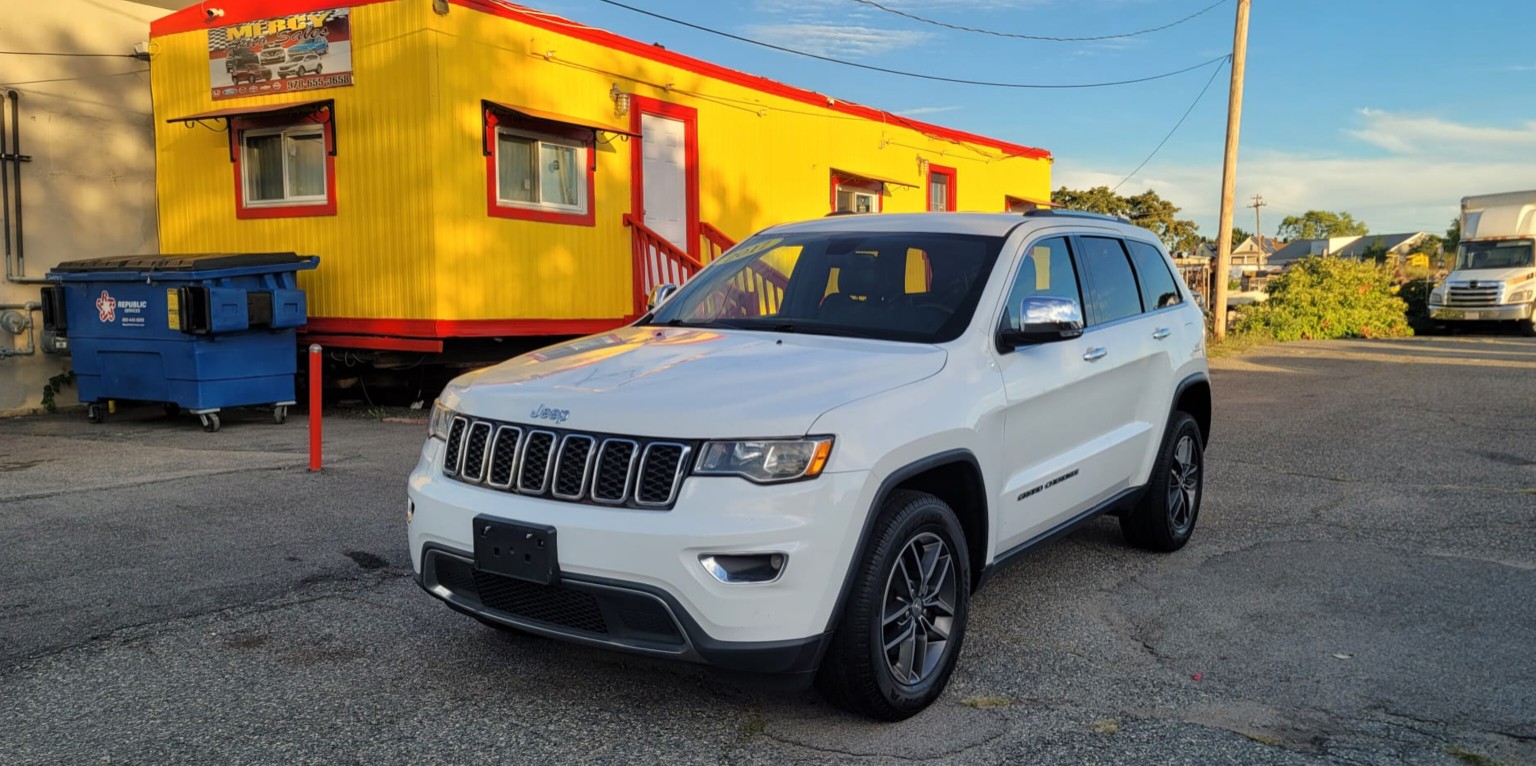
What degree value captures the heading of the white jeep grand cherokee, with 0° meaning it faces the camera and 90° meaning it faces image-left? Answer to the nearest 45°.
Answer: approximately 45°

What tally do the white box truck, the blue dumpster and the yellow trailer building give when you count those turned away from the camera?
0

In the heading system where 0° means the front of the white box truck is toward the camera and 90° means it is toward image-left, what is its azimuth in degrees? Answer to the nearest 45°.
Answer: approximately 45°

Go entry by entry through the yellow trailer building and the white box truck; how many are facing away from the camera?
0

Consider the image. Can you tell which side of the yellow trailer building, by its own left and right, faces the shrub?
left

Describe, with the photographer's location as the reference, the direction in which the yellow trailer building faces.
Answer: facing the viewer and to the right of the viewer

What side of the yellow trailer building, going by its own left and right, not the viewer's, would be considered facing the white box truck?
left

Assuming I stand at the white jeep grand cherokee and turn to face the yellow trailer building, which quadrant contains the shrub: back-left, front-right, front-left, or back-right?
front-right

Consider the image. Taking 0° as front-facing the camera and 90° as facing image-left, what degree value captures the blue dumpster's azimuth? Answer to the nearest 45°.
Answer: approximately 45°
